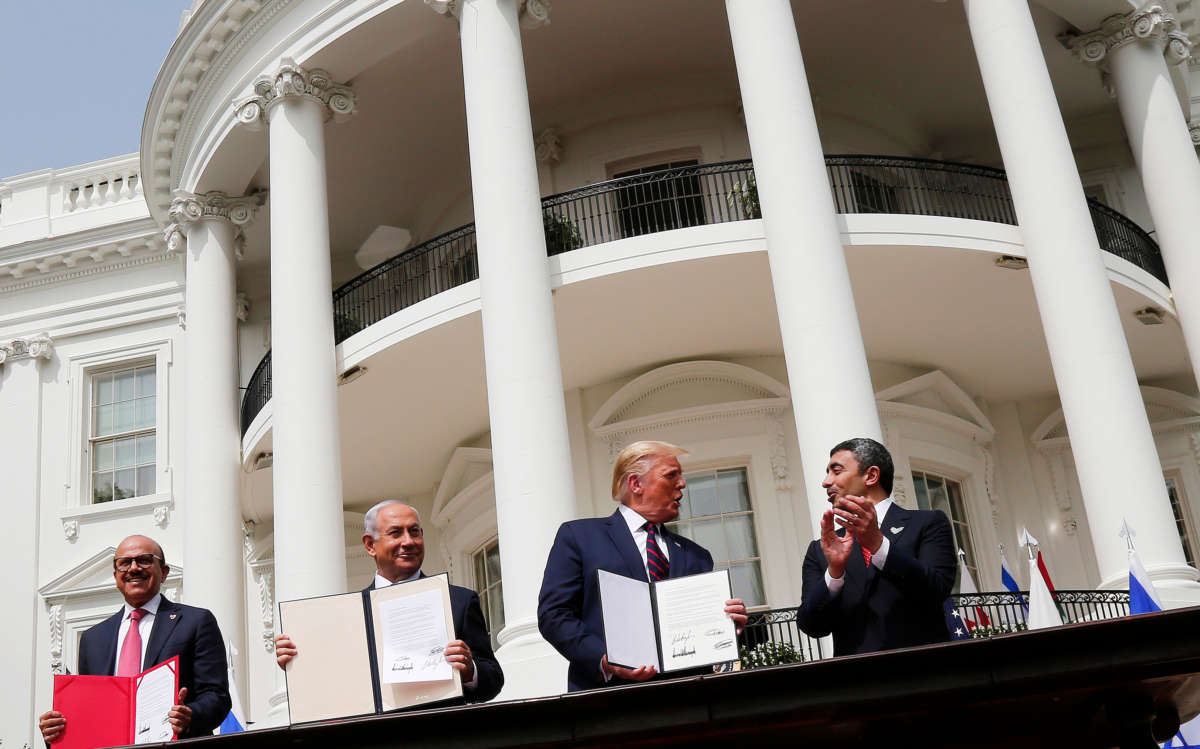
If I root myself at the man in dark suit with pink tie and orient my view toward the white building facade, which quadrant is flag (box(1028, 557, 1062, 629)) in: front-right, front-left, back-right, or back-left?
front-right

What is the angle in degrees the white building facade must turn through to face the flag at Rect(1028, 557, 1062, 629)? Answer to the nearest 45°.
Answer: approximately 45° to its left

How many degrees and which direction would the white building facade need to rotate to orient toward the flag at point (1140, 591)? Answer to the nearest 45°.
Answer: approximately 45° to its left

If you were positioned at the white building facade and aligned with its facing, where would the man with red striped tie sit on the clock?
The man with red striped tie is roughly at 12 o'clock from the white building facade.

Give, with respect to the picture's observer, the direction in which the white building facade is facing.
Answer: facing the viewer

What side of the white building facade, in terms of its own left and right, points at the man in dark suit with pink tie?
front

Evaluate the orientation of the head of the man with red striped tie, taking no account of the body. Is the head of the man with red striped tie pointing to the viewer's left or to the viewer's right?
to the viewer's right
